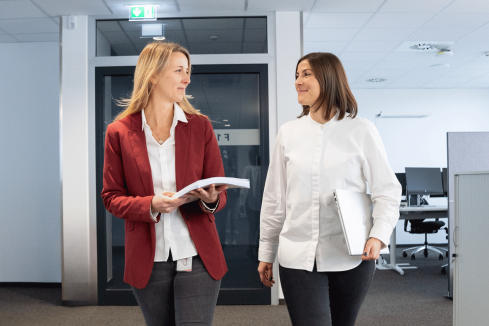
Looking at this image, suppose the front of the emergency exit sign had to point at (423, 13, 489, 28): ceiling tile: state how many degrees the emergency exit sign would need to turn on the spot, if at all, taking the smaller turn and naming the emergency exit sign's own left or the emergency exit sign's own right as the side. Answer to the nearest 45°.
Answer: approximately 90° to the emergency exit sign's own left

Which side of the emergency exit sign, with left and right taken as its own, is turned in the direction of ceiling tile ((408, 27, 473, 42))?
left

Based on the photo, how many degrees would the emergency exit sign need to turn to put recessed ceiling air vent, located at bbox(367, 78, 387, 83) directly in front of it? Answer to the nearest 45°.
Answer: approximately 135° to its left

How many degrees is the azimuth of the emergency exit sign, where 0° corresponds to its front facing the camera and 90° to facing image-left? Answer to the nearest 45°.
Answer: approximately 0°

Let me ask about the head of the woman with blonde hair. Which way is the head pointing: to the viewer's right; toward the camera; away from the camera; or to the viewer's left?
to the viewer's right

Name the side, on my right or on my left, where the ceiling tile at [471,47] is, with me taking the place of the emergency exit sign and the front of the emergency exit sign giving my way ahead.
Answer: on my left

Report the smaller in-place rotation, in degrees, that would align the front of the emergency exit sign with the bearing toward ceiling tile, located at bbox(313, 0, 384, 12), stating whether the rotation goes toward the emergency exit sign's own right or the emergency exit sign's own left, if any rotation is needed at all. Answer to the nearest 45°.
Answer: approximately 90° to the emergency exit sign's own left

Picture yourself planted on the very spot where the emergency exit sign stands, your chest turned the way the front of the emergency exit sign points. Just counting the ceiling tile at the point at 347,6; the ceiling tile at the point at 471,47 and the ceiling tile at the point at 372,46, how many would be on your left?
3

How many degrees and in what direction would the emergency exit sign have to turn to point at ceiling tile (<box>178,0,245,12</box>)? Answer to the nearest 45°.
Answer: approximately 90° to its left

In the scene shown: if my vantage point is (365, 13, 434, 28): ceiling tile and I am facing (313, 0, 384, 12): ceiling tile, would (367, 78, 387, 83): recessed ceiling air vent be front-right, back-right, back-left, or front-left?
back-right

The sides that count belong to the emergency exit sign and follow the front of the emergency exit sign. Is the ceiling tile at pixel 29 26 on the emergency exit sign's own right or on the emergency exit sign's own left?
on the emergency exit sign's own right

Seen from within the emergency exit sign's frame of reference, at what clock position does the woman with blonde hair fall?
The woman with blonde hair is roughly at 12 o'clock from the emergency exit sign.
